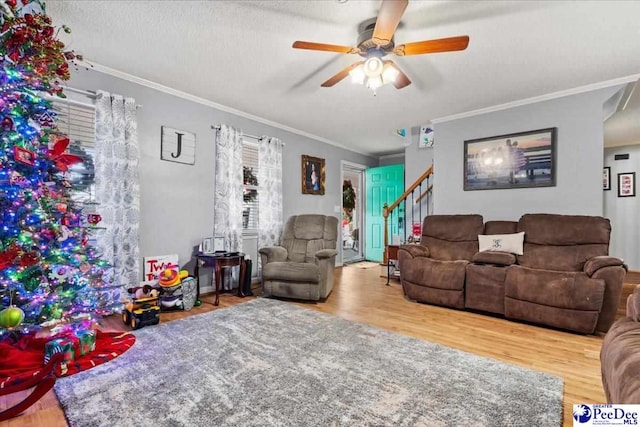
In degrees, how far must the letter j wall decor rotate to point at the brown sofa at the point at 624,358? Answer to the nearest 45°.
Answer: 0° — it already faces it

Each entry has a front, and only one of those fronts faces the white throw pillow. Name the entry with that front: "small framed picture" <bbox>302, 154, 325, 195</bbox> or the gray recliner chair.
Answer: the small framed picture

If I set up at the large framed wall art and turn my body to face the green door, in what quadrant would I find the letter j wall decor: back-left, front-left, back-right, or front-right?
front-left

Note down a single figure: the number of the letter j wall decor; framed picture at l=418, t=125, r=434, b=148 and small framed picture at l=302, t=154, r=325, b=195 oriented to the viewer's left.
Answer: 0

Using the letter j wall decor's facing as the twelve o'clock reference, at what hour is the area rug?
The area rug is roughly at 1 o'clock from the letter j wall decor.

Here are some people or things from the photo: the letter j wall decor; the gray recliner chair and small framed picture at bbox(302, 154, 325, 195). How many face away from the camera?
0

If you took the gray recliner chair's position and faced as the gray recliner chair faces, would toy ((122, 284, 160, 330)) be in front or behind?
in front

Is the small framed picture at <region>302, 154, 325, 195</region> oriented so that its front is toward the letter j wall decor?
no

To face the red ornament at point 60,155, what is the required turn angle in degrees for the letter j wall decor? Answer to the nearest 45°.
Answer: approximately 90° to its right

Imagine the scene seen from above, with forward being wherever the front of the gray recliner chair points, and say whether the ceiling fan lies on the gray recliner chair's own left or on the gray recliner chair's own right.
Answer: on the gray recliner chair's own left

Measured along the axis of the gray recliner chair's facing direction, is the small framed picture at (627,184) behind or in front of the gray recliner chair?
behind

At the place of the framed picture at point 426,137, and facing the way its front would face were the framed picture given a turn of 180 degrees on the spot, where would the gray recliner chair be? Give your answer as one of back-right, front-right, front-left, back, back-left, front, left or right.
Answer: back-left

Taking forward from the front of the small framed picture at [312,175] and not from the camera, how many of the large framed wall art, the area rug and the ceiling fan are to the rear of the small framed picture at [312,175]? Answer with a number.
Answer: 0

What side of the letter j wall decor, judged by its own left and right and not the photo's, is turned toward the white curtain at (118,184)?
right

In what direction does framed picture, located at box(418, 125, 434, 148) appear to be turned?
toward the camera

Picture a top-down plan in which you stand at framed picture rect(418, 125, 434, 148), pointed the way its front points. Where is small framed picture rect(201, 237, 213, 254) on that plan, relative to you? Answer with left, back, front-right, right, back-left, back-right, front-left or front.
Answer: front-right

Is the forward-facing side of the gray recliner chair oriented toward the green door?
no

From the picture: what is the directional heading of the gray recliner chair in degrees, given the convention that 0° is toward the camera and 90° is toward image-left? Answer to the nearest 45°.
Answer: approximately 45°

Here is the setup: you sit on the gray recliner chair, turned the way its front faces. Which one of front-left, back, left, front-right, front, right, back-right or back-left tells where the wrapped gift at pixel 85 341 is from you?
front

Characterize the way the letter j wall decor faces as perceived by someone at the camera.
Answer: facing the viewer and to the right of the viewer
